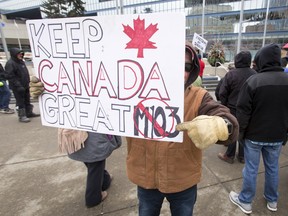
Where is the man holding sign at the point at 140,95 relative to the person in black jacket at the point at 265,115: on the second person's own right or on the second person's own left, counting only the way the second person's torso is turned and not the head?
on the second person's own left

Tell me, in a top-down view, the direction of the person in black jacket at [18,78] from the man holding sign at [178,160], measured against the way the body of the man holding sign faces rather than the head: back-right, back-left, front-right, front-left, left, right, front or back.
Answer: back-right

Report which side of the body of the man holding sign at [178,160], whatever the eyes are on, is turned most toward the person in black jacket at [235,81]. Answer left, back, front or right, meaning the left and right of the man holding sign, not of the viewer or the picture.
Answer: back

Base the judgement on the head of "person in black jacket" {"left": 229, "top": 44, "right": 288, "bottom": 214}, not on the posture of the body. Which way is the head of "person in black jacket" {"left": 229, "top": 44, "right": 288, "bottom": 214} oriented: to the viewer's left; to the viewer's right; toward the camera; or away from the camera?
away from the camera

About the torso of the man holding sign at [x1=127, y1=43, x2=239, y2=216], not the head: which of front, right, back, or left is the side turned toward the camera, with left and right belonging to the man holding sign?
front

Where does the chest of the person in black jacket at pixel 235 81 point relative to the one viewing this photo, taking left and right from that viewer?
facing away from the viewer and to the left of the viewer
